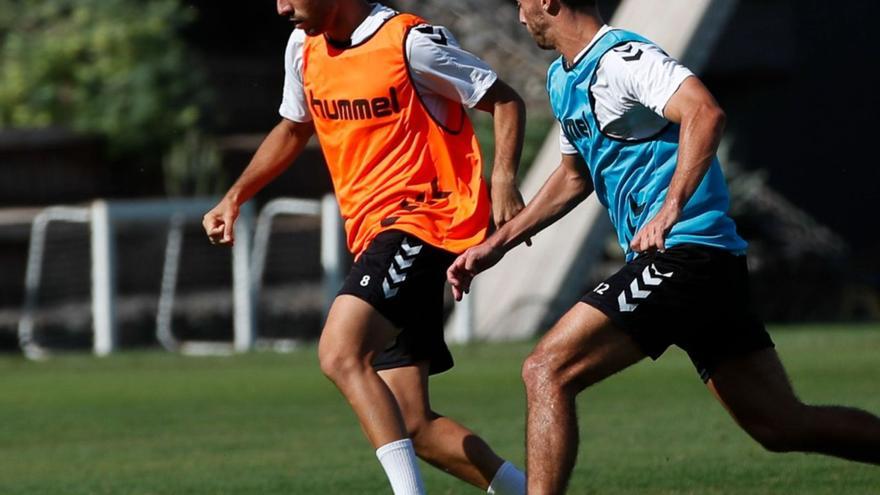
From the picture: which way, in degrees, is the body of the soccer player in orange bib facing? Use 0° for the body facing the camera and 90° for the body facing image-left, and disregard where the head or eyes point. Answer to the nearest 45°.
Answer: approximately 45°

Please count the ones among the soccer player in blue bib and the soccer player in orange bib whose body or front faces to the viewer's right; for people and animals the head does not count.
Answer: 0

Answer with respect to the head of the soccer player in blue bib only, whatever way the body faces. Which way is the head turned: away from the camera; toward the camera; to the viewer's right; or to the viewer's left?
to the viewer's left

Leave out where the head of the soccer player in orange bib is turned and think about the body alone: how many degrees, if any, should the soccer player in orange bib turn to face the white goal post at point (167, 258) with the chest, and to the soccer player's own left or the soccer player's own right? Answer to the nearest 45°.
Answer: approximately 135° to the soccer player's own right

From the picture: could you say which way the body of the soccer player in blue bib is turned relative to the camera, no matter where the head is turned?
to the viewer's left

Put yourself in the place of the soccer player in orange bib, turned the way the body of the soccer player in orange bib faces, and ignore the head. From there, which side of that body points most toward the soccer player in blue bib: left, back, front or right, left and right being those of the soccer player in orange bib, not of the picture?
left

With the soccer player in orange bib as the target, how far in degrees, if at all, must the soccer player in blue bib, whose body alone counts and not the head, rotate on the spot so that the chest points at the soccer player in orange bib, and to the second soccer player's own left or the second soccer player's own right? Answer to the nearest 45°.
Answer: approximately 45° to the second soccer player's own right

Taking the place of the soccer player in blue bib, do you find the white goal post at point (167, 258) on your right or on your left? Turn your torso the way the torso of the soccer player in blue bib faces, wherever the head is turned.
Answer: on your right
